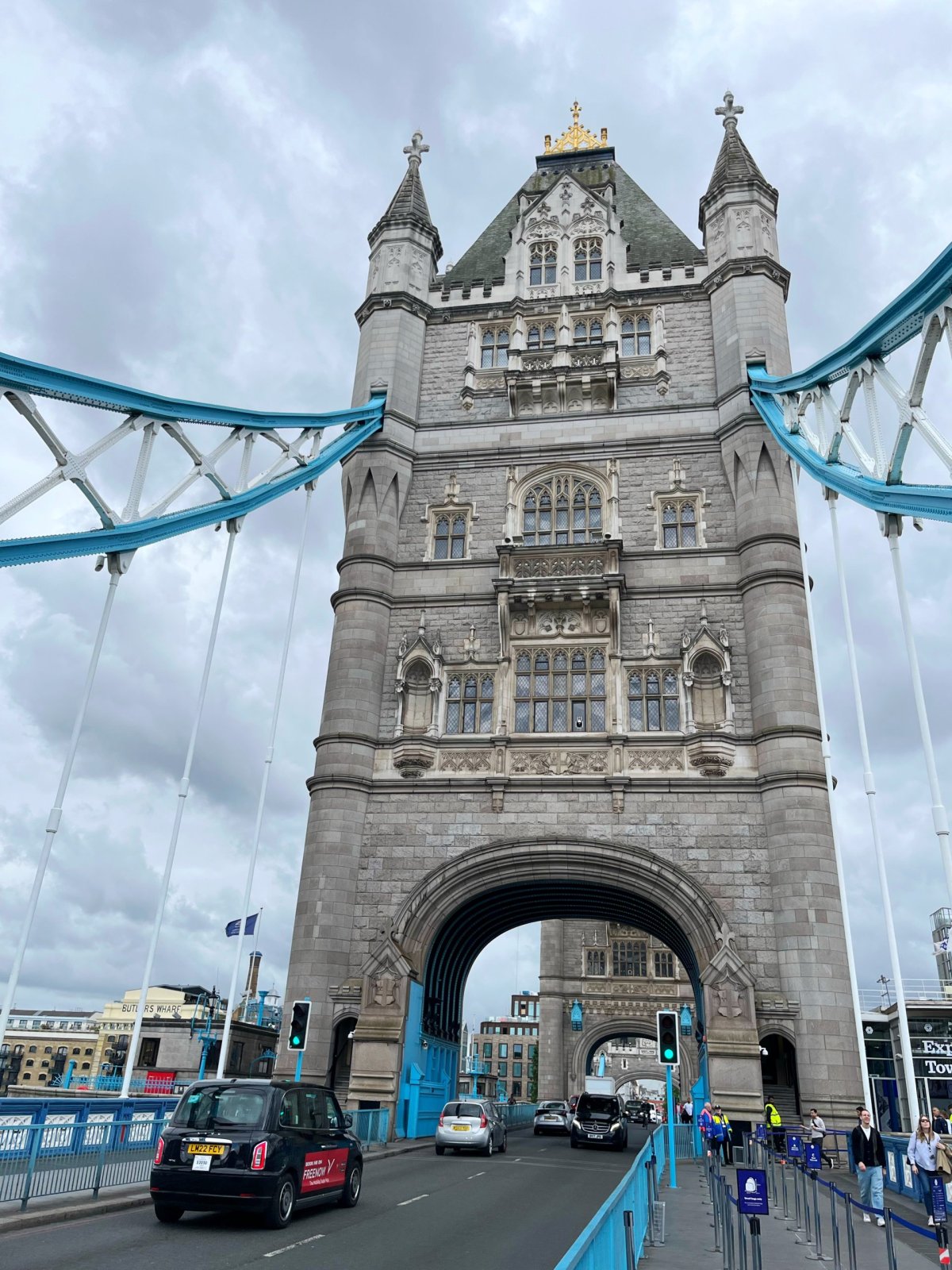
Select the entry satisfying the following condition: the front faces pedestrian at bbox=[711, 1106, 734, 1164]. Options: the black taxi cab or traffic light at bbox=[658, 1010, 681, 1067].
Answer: the black taxi cab

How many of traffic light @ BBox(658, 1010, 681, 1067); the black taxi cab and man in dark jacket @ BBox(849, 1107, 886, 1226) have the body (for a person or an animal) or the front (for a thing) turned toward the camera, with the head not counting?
2

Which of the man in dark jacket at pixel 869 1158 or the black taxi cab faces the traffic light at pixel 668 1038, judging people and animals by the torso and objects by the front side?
the black taxi cab

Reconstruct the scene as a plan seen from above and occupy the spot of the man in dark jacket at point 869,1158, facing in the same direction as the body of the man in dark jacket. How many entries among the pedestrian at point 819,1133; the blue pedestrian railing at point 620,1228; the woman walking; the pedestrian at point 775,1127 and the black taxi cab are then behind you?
2

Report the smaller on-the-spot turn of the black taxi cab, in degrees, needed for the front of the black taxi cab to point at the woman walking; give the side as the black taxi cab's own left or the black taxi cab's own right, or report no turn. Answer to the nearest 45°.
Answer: approximately 45° to the black taxi cab's own right

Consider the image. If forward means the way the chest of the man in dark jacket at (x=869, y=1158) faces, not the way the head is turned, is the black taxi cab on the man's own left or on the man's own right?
on the man's own right

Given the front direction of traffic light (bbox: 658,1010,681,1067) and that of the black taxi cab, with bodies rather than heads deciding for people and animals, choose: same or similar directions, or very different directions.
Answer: very different directions

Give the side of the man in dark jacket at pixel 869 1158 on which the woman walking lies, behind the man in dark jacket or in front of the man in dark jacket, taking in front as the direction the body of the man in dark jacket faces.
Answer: in front

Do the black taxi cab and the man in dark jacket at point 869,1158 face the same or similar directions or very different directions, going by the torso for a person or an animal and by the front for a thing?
very different directions

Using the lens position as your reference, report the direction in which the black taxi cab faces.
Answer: facing away from the viewer and to the right of the viewer

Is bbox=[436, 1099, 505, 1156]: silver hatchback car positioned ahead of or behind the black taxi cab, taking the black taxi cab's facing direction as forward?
ahead

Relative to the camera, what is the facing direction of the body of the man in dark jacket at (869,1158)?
toward the camera

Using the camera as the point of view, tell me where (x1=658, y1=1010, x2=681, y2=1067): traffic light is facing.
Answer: facing the viewer

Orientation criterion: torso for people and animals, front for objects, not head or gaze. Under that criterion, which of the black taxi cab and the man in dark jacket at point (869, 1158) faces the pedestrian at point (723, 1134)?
the black taxi cab

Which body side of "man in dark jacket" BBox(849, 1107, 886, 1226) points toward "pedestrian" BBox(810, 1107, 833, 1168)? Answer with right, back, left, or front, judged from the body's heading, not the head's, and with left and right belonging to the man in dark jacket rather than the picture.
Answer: back
